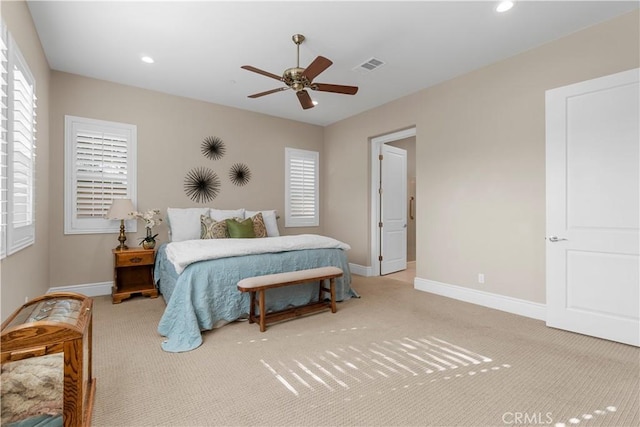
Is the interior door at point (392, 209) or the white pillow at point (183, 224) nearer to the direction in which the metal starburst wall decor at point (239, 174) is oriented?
the white pillow

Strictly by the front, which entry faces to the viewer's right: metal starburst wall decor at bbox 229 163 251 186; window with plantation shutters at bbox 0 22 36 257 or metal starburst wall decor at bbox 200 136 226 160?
the window with plantation shutters

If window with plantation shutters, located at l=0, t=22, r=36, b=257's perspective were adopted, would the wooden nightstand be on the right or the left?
on its left

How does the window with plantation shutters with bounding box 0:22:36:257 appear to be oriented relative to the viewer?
to the viewer's right

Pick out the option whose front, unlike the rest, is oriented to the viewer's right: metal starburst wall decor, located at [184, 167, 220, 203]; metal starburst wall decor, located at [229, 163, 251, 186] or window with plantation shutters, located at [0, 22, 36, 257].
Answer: the window with plantation shutters

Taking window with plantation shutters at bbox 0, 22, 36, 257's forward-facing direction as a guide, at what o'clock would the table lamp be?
The table lamp is roughly at 10 o'clock from the window with plantation shutters.

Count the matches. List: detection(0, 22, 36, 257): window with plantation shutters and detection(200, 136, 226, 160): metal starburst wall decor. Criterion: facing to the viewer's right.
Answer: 1

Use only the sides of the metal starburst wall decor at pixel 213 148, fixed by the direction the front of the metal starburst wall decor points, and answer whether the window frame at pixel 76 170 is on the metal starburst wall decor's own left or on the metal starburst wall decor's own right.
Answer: on the metal starburst wall decor's own right

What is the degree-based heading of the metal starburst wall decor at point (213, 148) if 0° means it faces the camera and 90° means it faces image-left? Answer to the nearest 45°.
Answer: approximately 0°

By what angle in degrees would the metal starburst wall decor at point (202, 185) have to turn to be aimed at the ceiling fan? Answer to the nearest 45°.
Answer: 0° — it already faces it
